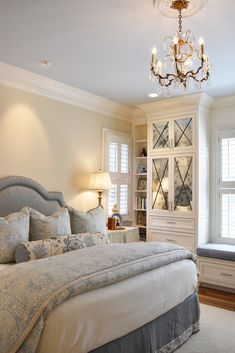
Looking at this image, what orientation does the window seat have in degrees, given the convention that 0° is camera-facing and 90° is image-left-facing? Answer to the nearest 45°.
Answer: approximately 45°

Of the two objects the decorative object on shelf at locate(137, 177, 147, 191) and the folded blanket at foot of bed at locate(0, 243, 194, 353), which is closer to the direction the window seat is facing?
the folded blanket at foot of bed

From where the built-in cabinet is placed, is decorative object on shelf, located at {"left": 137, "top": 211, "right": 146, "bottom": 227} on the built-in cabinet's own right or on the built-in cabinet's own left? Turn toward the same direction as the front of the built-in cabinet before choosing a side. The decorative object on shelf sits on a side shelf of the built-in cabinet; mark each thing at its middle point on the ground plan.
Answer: on the built-in cabinet's own right

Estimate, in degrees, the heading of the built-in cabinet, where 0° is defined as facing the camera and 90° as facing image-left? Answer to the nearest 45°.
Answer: approximately 45°

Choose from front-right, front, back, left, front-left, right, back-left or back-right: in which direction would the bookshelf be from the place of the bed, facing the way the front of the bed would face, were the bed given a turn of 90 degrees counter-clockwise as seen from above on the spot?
front-left

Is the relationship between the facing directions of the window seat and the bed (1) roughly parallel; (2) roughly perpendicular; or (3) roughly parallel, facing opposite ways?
roughly perpendicular

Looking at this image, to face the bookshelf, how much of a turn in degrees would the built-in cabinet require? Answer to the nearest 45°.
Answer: approximately 90° to its right

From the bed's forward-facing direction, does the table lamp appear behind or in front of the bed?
behind

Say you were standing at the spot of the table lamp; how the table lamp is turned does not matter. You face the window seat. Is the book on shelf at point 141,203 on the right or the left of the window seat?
left

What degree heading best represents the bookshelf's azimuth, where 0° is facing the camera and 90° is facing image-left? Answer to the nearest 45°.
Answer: approximately 45°
